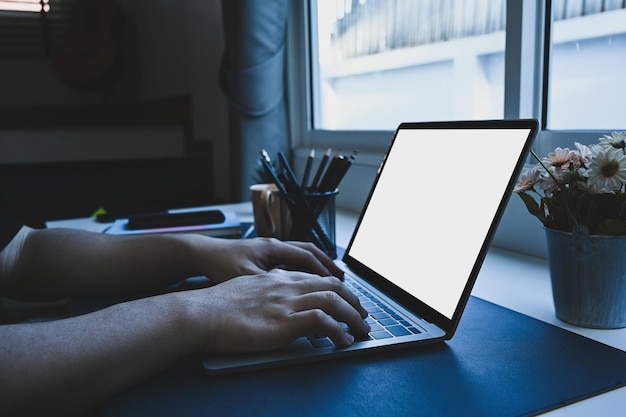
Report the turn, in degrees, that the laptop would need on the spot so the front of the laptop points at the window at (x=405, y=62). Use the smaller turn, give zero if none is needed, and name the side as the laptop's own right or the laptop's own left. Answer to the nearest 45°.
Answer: approximately 135° to the laptop's own right

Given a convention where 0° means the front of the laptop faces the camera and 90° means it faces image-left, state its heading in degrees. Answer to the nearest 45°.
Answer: approximately 45°

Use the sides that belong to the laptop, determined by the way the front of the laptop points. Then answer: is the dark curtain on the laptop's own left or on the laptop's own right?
on the laptop's own right

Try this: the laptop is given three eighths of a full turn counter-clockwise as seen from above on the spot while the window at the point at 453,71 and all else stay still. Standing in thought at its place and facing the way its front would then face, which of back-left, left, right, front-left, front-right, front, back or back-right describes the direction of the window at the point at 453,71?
left
